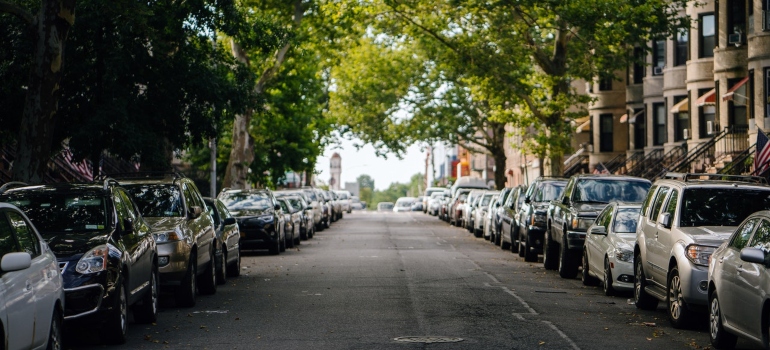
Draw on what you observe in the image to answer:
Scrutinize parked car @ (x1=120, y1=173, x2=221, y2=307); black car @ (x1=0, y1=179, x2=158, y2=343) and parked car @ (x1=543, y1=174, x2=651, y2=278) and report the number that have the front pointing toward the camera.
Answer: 3

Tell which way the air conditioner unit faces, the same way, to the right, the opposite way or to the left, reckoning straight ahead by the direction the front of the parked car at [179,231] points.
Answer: to the right

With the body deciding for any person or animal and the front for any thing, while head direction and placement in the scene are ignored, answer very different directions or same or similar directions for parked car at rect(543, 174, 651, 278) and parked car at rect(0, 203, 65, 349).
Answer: same or similar directions

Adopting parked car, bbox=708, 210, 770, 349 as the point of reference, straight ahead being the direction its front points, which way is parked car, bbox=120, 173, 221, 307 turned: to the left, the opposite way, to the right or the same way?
the same way

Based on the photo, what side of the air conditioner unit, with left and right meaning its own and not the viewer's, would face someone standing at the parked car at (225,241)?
front

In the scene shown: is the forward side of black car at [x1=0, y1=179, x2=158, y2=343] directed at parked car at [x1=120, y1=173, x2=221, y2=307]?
no

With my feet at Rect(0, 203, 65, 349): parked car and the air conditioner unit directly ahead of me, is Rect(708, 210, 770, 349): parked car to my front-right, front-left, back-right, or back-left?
front-right

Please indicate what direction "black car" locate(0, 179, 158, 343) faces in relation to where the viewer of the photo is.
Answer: facing the viewer

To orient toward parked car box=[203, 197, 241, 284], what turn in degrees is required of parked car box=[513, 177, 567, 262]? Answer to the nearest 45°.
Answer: approximately 45° to its right
